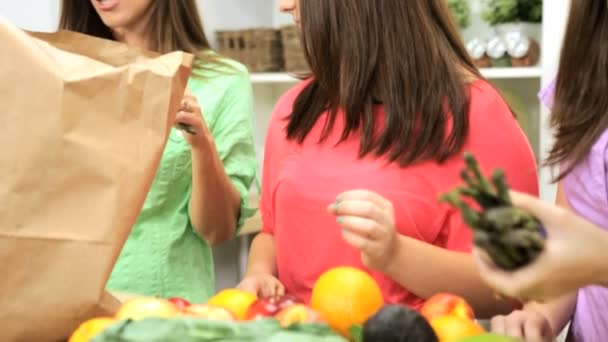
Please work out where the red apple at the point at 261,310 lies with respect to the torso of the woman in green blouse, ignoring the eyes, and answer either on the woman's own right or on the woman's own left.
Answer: on the woman's own left

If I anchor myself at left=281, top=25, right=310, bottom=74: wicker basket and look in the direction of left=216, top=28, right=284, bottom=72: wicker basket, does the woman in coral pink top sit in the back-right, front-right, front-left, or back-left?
back-left

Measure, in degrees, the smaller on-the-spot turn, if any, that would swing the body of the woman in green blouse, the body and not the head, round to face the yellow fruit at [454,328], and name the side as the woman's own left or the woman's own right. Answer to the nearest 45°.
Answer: approximately 45° to the woman's own left

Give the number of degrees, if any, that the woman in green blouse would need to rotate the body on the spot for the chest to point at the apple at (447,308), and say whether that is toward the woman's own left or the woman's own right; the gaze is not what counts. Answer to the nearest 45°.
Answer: approximately 45° to the woman's own left

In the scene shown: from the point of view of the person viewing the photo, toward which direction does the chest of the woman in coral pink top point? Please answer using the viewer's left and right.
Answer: facing the viewer and to the left of the viewer

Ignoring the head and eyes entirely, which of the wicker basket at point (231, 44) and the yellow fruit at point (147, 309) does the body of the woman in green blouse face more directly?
the yellow fruit

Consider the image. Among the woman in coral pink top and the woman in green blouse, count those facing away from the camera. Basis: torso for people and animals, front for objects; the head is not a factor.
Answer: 0

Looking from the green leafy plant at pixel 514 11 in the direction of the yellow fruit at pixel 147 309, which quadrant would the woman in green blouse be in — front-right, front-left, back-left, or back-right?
front-right

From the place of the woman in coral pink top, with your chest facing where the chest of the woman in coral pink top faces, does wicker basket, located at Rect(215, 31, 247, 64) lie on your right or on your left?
on your right

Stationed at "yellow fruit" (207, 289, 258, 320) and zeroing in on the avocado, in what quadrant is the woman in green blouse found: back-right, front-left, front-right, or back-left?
back-left
